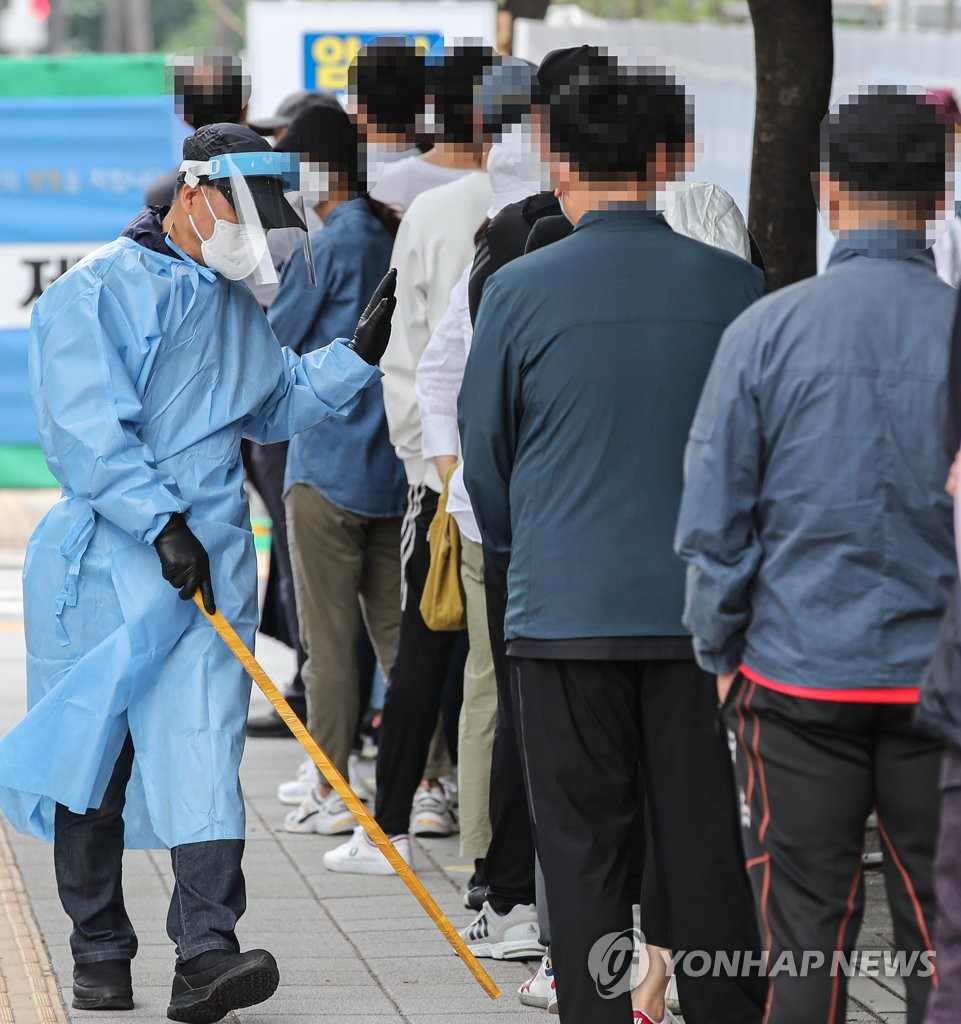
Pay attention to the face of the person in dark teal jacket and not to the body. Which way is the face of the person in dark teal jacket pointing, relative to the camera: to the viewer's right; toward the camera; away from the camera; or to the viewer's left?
away from the camera

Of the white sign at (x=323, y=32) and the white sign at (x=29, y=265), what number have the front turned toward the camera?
2

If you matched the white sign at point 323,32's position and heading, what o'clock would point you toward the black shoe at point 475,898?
The black shoe is roughly at 12 o'clock from the white sign.

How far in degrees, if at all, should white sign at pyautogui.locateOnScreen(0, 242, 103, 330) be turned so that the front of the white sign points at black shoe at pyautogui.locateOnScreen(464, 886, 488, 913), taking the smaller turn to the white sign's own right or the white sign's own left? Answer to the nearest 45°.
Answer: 0° — it already faces it

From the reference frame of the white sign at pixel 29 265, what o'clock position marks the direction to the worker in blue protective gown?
The worker in blue protective gown is roughly at 12 o'clock from the white sign.

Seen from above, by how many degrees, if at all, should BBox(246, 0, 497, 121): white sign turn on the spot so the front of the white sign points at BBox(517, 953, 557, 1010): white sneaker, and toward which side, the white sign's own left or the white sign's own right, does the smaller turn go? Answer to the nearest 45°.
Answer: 0° — it already faces it

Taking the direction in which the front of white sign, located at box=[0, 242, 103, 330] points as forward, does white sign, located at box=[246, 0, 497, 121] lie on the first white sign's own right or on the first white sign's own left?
on the first white sign's own left

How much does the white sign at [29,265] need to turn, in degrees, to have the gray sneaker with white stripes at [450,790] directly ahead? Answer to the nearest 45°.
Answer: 0° — it already faces it

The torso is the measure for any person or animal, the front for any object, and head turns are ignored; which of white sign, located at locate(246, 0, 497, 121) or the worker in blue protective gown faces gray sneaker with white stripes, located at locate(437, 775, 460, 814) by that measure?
the white sign

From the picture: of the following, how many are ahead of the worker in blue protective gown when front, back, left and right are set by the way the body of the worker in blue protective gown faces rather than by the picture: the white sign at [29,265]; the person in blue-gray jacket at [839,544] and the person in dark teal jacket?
2

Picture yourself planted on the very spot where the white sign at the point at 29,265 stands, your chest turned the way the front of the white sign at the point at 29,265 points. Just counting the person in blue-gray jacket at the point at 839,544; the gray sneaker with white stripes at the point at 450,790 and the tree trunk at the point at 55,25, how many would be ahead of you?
2

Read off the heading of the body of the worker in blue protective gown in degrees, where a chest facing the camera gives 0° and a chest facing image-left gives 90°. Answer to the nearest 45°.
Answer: approximately 315°

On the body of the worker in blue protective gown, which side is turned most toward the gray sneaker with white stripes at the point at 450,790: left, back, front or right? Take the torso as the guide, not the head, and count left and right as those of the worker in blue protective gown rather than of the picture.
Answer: left
